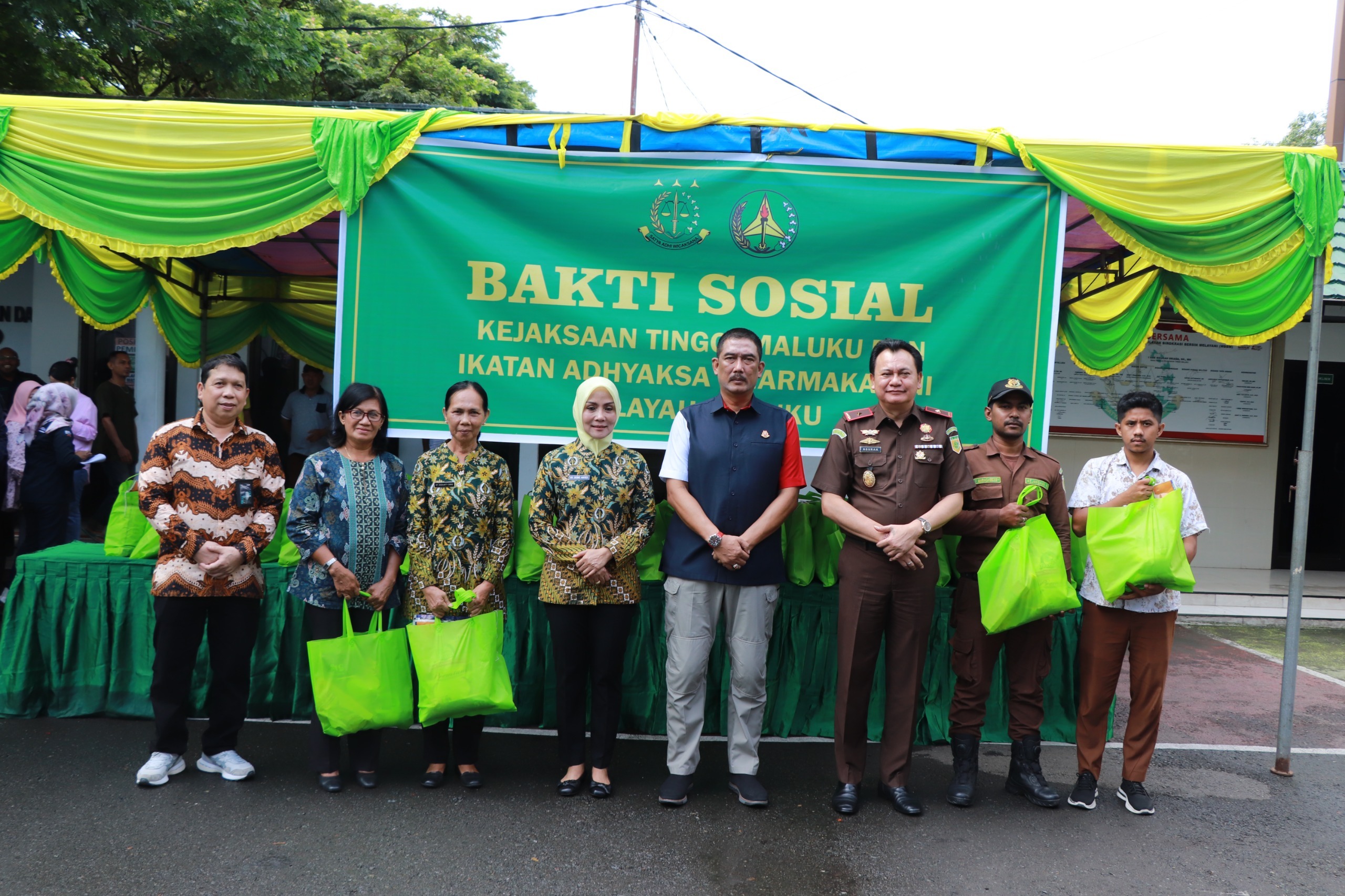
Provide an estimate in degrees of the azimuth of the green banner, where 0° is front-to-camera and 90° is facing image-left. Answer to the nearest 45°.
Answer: approximately 0°

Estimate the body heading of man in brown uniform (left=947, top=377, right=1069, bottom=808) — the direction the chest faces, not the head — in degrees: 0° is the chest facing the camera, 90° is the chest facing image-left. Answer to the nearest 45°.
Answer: approximately 0°

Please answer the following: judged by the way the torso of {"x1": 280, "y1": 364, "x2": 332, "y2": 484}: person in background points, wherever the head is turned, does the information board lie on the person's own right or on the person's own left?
on the person's own left

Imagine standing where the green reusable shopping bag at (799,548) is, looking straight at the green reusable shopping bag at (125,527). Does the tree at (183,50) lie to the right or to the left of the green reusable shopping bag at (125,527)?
right

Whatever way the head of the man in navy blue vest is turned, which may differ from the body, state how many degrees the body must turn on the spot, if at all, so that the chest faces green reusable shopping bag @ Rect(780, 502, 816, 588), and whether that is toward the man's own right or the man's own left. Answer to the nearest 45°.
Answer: approximately 135° to the man's own left
